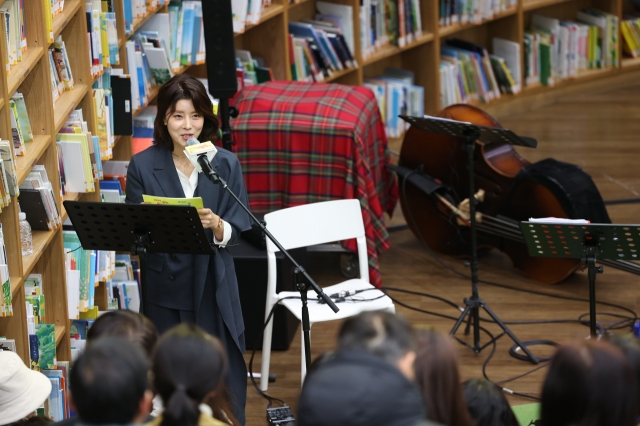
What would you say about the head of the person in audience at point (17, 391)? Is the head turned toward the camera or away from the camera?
away from the camera

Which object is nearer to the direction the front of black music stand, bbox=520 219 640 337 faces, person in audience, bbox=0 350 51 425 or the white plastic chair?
the white plastic chair

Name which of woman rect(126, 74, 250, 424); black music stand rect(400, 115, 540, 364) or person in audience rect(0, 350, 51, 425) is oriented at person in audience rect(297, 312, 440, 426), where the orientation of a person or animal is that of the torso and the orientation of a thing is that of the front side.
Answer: the woman

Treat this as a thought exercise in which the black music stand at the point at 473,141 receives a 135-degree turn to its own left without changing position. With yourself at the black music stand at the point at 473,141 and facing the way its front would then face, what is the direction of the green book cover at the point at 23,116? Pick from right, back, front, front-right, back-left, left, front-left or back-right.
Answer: front

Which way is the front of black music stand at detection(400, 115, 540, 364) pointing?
away from the camera

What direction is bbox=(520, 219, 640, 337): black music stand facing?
away from the camera

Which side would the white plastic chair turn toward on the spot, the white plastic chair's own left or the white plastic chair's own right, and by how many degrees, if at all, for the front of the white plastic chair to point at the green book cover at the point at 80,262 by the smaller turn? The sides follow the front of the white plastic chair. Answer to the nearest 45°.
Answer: approximately 135° to the white plastic chair's own right

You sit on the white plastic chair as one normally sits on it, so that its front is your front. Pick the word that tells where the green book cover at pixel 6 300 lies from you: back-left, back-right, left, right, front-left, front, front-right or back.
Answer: right

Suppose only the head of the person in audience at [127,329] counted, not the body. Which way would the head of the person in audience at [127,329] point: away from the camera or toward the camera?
away from the camera

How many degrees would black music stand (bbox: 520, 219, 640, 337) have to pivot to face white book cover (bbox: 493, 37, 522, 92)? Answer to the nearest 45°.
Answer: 0° — it already faces it
